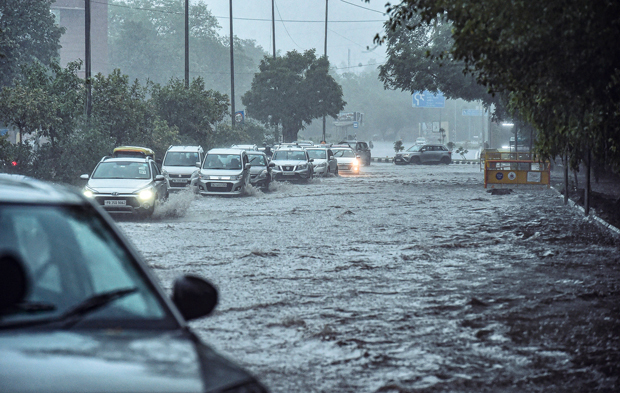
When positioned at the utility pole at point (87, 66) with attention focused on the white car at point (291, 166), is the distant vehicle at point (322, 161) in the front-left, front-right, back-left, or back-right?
front-left

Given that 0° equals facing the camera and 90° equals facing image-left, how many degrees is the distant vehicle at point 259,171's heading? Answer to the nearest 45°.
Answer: approximately 0°

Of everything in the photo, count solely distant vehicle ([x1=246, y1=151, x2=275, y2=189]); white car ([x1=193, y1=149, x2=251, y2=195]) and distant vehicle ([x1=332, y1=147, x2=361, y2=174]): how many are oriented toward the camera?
3

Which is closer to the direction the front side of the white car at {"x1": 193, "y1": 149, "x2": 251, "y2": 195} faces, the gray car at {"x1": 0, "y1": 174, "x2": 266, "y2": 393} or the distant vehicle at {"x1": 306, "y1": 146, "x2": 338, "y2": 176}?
the gray car

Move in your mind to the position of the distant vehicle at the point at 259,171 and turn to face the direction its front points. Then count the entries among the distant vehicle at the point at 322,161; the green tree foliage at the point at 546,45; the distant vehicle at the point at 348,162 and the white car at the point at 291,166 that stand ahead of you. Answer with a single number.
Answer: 1

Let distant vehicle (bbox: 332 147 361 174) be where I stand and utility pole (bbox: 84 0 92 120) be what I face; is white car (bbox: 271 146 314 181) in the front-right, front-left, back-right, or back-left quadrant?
front-left

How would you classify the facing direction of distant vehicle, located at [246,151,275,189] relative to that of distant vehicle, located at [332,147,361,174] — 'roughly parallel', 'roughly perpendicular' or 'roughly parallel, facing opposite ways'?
roughly parallel

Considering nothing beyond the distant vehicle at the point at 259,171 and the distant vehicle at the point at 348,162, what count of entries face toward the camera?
2

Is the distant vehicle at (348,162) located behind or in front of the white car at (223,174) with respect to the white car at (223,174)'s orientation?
behind

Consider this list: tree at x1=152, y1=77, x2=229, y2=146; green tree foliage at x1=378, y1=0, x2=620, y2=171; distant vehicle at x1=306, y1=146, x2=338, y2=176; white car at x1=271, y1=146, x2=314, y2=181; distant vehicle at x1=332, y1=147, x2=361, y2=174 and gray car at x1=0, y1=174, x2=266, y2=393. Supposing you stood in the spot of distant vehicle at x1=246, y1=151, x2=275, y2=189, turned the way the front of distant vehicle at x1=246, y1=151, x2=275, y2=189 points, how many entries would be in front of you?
2

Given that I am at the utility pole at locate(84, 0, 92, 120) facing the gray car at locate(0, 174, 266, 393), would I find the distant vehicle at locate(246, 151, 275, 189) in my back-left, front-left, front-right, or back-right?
front-left

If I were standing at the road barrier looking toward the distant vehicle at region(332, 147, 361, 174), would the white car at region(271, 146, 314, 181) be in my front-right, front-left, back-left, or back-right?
front-left

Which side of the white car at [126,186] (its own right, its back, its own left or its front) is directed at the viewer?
front

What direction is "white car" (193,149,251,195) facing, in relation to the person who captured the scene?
facing the viewer

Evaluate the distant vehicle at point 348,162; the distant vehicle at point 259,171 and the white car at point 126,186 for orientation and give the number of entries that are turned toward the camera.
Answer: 3

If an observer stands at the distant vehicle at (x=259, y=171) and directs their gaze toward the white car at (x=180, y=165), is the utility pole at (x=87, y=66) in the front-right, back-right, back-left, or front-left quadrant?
front-right
